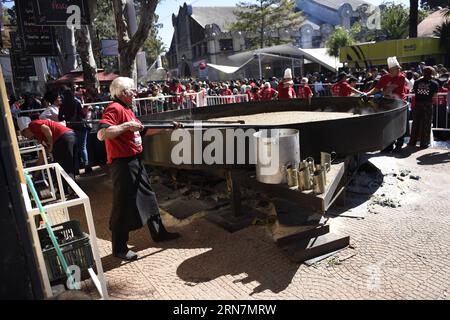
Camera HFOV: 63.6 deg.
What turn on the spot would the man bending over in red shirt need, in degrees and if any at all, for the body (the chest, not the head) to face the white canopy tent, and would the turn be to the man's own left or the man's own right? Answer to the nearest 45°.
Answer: approximately 135° to the man's own right

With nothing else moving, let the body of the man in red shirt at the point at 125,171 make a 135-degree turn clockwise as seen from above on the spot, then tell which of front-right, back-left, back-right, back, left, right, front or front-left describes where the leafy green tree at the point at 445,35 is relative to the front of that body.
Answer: back

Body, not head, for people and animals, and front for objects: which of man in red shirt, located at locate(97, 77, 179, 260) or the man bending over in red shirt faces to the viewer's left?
the man bending over in red shirt

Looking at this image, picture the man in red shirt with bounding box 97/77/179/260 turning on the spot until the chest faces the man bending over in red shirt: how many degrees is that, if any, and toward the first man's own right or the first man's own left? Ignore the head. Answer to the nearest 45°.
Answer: approximately 135° to the first man's own left

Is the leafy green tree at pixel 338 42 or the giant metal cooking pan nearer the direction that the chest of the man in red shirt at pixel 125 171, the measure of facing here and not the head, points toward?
the giant metal cooking pan

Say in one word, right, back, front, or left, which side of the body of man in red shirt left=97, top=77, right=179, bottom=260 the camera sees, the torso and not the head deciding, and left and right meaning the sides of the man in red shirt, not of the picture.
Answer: right

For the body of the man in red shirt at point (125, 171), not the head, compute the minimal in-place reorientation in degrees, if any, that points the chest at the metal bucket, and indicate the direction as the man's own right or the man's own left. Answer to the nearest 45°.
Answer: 0° — they already face it

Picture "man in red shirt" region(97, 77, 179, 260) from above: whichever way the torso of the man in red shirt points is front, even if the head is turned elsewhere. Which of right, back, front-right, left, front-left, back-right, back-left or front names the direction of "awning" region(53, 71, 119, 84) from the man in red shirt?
left

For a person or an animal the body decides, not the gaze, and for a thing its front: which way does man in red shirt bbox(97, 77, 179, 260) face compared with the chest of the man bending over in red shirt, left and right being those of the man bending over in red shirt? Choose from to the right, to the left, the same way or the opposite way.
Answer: the opposite way

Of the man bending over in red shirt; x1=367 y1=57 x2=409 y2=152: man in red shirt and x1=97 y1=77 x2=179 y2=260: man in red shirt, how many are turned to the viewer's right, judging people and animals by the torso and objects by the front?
1

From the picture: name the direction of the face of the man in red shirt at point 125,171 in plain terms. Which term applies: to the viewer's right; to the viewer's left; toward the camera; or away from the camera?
to the viewer's right

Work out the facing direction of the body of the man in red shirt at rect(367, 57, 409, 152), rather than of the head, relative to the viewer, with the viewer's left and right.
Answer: facing the viewer and to the left of the viewer
